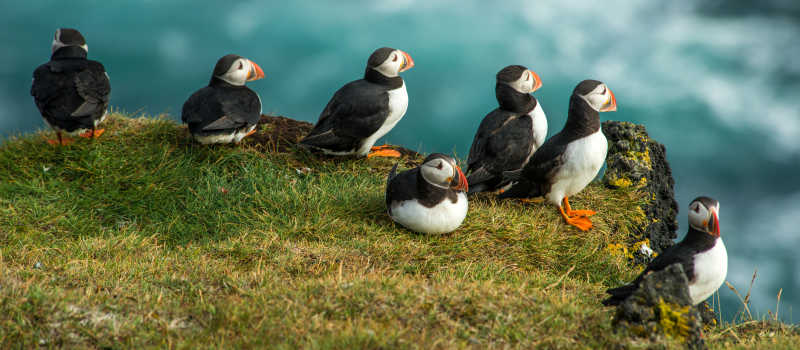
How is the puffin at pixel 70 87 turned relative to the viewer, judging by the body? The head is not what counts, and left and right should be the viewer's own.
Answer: facing away from the viewer

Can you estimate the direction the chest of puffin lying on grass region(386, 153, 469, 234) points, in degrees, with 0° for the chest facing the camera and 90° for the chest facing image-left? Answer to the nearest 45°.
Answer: approximately 315°

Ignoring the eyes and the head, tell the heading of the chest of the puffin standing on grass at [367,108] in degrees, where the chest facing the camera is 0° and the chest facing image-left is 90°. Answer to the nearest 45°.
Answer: approximately 270°

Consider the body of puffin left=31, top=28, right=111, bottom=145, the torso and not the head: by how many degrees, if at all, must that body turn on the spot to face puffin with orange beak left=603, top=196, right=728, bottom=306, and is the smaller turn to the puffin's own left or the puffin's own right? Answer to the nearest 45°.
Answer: approximately 135° to the puffin's own right

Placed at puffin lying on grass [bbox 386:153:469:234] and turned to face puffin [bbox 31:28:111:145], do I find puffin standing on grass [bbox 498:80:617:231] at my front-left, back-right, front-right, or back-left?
back-right

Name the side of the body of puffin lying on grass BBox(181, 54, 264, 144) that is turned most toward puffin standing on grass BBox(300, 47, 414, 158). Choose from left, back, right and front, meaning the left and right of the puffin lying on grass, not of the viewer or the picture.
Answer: front

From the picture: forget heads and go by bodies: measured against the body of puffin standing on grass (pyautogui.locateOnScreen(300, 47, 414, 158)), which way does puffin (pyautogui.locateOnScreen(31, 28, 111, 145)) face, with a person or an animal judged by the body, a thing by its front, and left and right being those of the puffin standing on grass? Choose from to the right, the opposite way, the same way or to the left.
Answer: to the left

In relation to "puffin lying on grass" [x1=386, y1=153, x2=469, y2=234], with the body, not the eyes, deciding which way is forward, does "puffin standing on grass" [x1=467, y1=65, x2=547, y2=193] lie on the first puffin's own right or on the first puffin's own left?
on the first puffin's own left

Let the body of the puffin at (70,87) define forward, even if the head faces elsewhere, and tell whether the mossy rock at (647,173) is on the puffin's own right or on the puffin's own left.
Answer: on the puffin's own right

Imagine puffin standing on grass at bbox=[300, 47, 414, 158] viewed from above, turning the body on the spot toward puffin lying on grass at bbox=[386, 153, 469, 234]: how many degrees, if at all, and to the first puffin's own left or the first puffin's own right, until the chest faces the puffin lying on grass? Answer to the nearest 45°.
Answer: approximately 90° to the first puffin's own right

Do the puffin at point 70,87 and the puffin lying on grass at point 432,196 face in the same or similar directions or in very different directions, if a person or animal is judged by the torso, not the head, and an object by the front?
very different directions

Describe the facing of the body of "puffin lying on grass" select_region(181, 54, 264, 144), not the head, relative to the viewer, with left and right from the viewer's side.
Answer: facing to the right of the viewer
